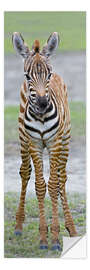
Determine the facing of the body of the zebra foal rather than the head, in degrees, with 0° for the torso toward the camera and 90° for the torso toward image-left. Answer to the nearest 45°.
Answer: approximately 0°
